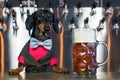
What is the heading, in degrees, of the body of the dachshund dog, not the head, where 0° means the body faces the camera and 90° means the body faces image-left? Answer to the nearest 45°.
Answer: approximately 0°
